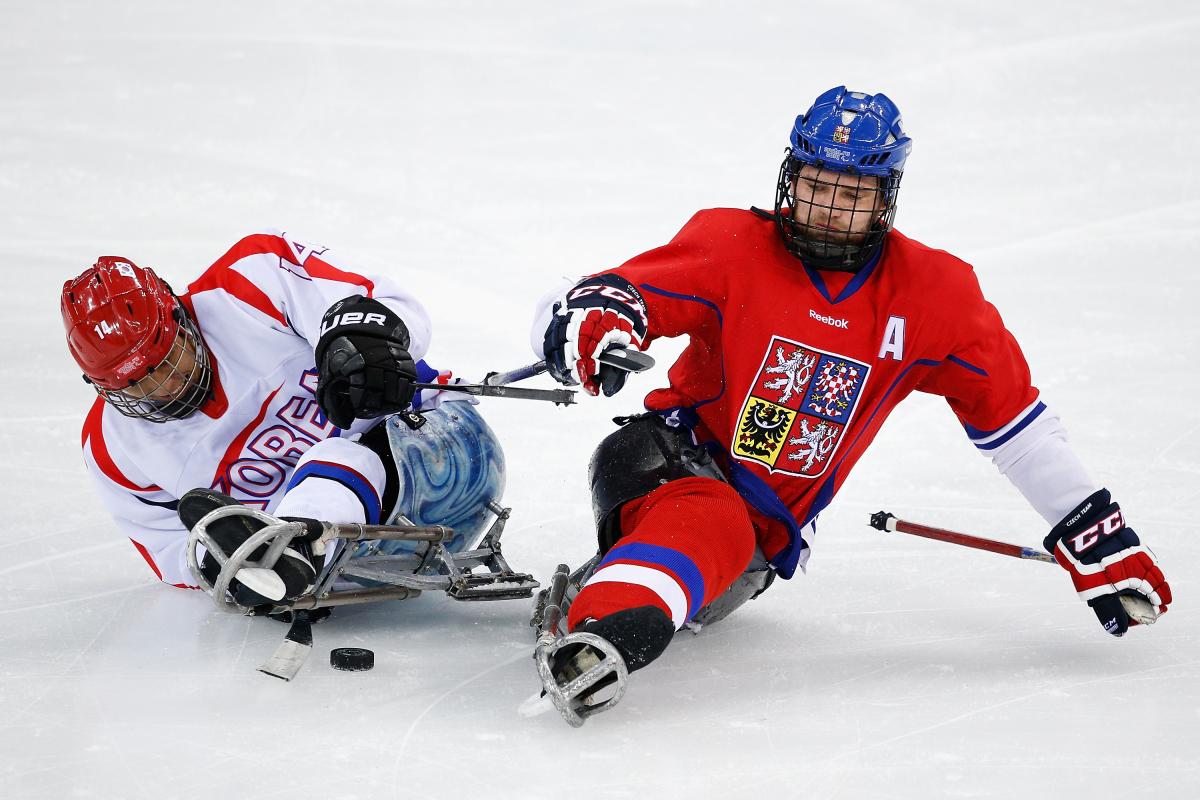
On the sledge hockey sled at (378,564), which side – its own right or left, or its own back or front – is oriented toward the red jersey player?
back

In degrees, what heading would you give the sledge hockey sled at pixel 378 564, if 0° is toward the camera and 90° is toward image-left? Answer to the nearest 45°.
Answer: approximately 90°
